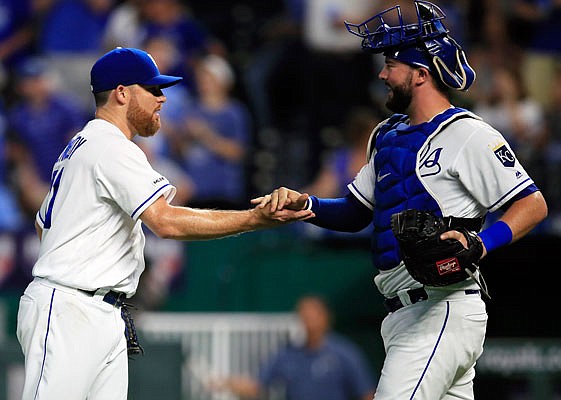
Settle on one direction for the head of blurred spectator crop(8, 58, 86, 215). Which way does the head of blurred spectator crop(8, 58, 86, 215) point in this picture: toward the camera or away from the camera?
toward the camera

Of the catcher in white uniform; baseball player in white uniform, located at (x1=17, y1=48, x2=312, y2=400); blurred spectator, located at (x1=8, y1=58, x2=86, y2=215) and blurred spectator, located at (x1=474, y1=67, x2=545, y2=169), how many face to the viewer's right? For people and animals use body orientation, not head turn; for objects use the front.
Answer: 1

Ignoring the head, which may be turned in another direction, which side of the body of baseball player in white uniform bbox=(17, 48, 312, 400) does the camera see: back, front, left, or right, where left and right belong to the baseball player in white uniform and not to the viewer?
right

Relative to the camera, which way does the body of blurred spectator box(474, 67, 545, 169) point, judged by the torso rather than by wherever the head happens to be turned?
toward the camera

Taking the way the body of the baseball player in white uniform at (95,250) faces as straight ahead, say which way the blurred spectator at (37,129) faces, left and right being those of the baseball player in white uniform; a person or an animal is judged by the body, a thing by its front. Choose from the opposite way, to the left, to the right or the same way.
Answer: to the right

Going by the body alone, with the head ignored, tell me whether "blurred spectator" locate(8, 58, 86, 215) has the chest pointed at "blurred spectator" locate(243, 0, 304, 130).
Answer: no

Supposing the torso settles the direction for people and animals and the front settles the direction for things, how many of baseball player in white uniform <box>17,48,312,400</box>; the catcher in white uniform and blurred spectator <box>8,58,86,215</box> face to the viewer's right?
1

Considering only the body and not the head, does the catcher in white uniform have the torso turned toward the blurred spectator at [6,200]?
no

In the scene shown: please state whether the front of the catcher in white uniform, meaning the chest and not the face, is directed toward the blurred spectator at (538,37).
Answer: no

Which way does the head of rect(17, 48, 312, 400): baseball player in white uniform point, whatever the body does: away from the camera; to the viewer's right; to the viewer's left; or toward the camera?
to the viewer's right

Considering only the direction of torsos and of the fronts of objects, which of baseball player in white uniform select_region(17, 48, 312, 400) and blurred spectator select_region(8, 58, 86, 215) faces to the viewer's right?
the baseball player in white uniform

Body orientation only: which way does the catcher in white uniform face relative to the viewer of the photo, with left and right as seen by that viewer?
facing the viewer and to the left of the viewer

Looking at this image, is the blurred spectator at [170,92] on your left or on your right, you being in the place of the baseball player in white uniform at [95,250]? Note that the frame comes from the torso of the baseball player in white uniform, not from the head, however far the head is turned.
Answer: on your left

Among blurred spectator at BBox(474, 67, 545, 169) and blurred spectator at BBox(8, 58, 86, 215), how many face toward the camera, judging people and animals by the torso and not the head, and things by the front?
2

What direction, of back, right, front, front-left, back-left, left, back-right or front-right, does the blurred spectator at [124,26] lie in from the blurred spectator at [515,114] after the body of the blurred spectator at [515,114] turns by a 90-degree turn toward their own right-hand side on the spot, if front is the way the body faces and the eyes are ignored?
front

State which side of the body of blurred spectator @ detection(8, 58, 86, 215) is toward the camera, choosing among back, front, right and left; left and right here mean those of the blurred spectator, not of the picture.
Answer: front

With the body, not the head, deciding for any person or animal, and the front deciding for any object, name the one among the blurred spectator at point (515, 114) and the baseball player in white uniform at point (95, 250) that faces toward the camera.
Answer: the blurred spectator
